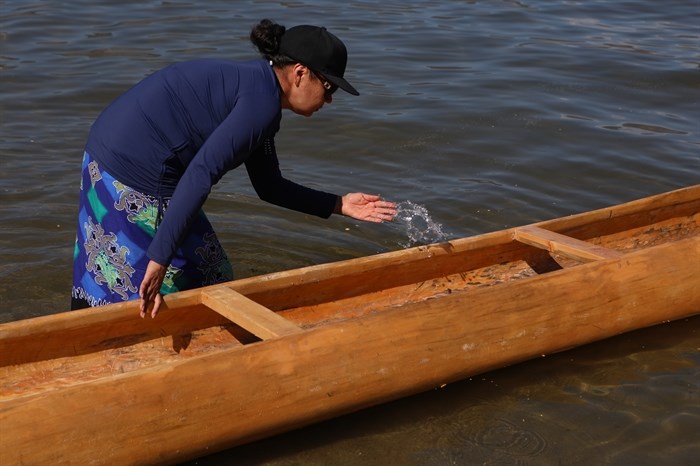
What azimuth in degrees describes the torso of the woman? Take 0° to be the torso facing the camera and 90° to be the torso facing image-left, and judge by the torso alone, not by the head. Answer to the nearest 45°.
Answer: approximately 270°

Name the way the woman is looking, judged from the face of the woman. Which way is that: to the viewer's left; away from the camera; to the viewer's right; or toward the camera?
to the viewer's right
